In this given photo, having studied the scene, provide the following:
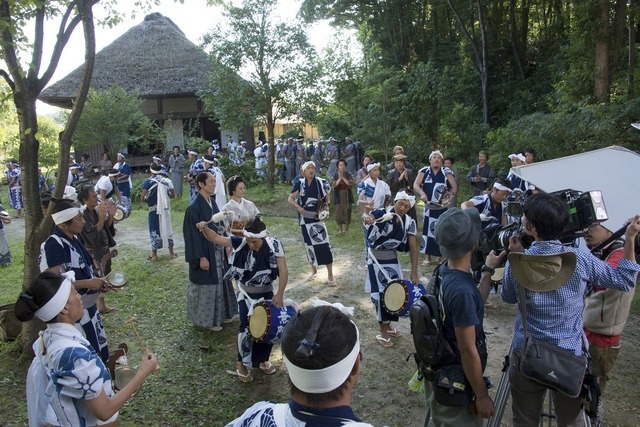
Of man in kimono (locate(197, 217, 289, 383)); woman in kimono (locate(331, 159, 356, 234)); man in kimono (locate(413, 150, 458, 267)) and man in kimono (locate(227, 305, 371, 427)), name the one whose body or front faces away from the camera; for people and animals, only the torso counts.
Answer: man in kimono (locate(227, 305, 371, 427))

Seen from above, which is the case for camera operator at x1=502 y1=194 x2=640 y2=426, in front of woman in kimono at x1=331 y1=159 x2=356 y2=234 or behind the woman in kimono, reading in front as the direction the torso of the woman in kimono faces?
in front

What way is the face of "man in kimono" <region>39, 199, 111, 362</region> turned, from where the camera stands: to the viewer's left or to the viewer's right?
to the viewer's right

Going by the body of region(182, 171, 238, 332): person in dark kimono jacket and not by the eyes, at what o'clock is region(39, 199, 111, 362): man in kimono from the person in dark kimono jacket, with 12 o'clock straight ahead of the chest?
The man in kimono is roughly at 4 o'clock from the person in dark kimono jacket.

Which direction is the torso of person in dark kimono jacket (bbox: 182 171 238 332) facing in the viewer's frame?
to the viewer's right

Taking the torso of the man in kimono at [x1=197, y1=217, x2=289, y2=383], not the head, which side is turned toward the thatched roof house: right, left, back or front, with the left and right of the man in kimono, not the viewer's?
back

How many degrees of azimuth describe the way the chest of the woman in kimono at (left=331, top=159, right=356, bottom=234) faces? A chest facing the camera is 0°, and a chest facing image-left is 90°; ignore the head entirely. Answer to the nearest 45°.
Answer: approximately 0°

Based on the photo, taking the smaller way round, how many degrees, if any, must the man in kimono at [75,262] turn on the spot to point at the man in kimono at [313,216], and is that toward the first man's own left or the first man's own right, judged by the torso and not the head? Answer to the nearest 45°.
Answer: approximately 45° to the first man's own left

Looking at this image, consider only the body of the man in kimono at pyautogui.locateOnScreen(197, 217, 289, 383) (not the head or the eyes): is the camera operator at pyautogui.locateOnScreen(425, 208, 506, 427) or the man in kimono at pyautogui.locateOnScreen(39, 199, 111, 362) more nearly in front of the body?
the camera operator

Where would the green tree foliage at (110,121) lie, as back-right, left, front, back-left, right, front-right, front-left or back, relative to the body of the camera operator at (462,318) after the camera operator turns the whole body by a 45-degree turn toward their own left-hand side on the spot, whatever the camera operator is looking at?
front-left

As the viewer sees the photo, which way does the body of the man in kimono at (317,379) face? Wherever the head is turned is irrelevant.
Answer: away from the camera

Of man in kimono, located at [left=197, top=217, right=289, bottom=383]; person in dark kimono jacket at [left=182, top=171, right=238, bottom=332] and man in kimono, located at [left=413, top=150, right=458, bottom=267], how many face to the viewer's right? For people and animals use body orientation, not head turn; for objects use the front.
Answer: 1

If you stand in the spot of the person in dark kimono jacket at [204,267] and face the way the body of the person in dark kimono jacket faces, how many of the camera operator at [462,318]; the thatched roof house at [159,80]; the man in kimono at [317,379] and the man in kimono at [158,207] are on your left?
2
